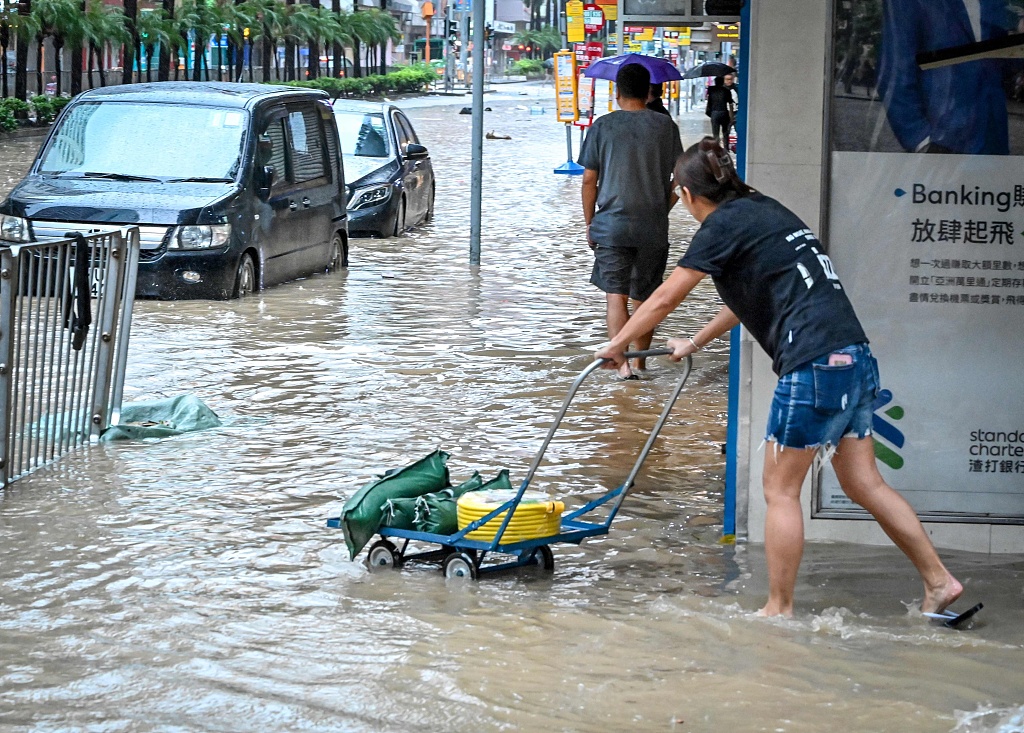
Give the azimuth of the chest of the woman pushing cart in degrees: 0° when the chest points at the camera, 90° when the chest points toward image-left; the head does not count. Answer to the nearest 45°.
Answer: approximately 135°

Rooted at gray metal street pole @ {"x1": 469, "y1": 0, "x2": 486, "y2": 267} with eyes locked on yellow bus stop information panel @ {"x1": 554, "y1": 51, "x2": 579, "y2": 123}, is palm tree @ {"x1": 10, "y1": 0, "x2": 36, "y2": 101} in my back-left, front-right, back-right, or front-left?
front-left

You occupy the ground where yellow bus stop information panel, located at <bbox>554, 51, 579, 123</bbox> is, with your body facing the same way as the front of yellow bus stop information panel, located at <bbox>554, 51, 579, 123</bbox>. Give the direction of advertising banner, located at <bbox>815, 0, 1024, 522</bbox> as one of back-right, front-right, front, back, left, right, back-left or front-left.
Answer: front

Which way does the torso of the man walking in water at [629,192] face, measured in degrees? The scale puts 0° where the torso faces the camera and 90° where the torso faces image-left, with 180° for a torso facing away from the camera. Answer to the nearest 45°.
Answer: approximately 180°

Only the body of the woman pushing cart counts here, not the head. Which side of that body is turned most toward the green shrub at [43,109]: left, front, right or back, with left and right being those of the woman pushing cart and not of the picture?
front

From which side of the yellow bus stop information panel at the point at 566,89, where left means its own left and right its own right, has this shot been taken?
front

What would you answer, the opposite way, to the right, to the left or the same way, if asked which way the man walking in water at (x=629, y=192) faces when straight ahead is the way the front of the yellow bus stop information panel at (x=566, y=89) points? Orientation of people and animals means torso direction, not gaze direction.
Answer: the opposite way

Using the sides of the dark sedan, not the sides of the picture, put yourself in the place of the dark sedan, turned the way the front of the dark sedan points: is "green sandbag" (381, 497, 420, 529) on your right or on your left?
on your left

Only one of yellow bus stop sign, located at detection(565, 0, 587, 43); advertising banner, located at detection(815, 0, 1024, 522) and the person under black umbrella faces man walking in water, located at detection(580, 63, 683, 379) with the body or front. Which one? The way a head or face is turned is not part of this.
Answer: yellow bus stop sign, located at detection(565, 0, 587, 43)

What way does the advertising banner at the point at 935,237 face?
toward the camera

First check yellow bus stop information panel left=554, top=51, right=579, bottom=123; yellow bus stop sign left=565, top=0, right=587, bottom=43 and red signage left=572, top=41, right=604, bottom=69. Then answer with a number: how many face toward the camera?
3

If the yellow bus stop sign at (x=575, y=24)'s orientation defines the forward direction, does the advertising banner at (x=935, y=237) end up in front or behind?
in front

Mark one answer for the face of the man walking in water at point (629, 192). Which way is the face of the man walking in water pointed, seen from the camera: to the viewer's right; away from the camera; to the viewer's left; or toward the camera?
away from the camera

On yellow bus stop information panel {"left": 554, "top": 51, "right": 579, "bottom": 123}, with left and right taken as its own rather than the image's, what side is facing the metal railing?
front

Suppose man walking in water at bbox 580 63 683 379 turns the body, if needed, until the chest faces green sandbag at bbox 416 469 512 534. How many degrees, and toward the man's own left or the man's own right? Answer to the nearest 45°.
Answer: approximately 180°

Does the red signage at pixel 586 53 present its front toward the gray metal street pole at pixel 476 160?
yes

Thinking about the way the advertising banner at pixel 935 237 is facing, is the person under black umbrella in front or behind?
behind
